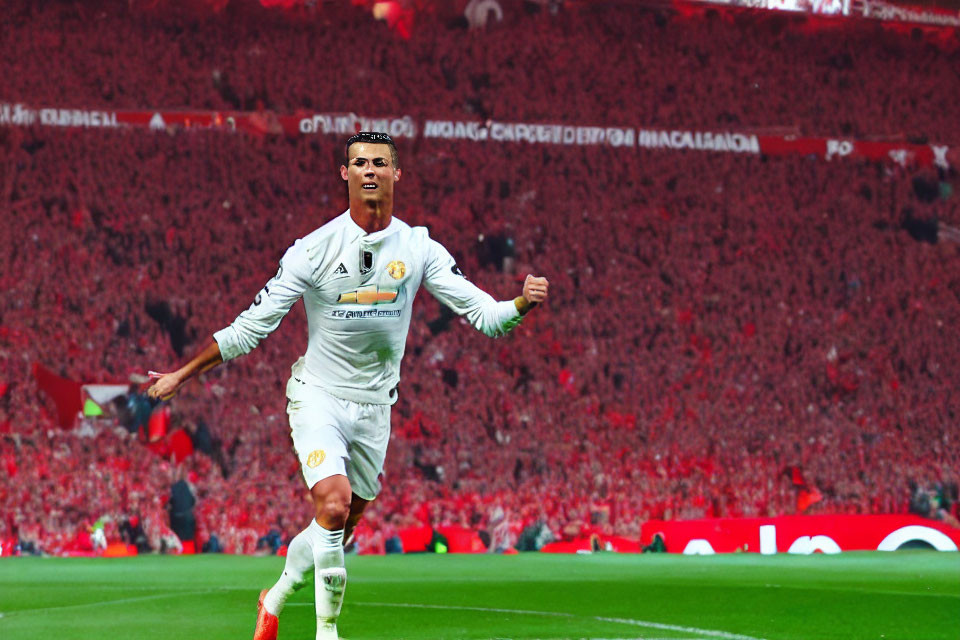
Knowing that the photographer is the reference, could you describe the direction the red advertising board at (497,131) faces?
facing the viewer

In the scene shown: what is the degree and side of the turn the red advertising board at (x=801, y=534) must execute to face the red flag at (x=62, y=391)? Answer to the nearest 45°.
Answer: approximately 90° to its right

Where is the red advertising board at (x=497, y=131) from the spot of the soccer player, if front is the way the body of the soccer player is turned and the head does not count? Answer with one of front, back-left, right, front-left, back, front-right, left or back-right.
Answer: back

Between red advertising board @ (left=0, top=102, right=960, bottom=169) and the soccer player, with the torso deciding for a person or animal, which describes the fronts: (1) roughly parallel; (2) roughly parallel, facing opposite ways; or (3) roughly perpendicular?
roughly parallel

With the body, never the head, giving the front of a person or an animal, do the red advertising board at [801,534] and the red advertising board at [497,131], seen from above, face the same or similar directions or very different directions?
same or similar directions

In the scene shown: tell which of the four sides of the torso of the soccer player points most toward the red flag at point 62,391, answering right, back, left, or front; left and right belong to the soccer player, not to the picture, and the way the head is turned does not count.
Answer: back

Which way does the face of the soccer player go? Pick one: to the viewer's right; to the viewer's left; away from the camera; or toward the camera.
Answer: toward the camera

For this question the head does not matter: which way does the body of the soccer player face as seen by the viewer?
toward the camera

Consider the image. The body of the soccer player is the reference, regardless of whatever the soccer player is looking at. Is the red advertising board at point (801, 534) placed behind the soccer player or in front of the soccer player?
behind

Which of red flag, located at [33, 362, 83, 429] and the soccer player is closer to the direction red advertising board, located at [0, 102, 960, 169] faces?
the soccer player
